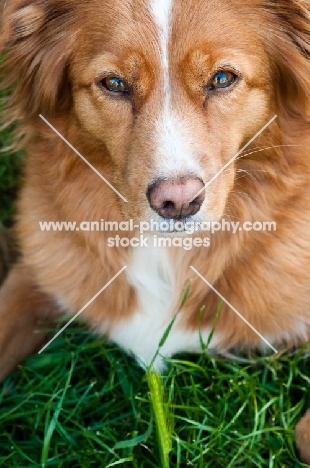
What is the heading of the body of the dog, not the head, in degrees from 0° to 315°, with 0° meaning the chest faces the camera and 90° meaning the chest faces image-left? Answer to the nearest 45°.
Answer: approximately 0°
